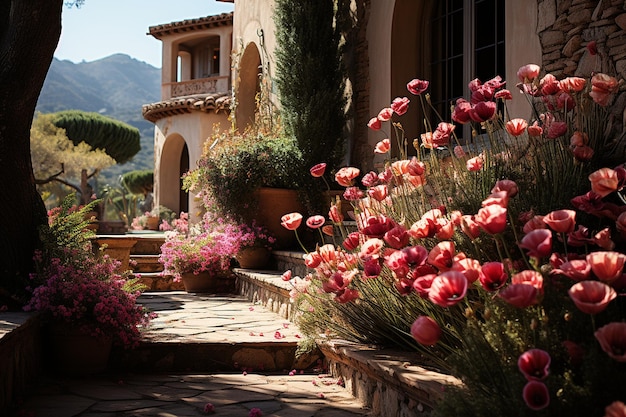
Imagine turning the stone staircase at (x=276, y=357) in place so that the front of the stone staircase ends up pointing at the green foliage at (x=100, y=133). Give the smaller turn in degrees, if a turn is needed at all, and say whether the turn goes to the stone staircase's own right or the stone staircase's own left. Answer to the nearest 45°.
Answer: approximately 180°

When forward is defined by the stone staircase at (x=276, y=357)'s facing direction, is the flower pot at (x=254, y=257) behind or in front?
behind

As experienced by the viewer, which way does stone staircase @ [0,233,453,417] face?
facing the viewer

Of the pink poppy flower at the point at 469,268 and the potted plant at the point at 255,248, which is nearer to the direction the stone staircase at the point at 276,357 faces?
the pink poppy flower

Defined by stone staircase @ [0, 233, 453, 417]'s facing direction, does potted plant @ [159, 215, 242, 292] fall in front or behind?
behind

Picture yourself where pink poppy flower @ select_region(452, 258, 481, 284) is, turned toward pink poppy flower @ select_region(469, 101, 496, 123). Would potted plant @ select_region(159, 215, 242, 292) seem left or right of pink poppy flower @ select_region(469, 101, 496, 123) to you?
left

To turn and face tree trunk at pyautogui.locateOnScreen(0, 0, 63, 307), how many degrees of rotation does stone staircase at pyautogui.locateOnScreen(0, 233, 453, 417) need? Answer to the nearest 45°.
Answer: approximately 135° to its right

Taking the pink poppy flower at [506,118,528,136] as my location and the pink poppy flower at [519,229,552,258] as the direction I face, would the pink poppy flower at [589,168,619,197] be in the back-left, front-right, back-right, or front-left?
front-left
